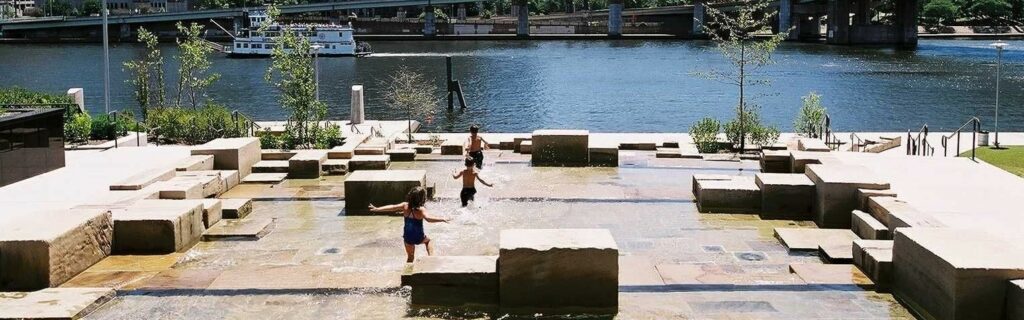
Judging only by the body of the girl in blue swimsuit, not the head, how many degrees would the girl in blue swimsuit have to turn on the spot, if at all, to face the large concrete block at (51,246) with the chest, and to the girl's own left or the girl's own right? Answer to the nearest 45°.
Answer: approximately 90° to the girl's own left

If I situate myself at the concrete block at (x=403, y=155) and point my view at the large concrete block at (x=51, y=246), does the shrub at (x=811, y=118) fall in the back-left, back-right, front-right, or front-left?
back-left

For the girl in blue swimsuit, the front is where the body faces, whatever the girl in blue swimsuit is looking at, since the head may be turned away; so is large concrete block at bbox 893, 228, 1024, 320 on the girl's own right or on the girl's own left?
on the girl's own right

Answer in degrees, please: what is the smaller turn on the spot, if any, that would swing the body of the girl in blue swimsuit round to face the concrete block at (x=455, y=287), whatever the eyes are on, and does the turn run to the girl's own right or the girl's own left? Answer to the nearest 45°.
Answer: approximately 180°

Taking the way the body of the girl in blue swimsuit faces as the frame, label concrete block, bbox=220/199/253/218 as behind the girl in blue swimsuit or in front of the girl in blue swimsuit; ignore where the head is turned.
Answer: in front

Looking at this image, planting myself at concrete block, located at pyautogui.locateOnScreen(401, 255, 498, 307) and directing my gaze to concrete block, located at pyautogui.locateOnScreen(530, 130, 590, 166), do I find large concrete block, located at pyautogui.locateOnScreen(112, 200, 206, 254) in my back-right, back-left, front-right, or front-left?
front-left

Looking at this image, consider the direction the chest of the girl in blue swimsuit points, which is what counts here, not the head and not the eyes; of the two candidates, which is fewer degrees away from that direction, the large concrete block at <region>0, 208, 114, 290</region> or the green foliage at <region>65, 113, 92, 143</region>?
the green foliage

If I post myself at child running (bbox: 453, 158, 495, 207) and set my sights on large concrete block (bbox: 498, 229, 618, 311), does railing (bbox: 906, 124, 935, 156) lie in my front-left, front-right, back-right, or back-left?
back-left

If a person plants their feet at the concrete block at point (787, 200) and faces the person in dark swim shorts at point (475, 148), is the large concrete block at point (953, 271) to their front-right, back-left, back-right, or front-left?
back-left

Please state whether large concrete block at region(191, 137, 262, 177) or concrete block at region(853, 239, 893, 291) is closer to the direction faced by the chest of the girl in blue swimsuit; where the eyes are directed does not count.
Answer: the large concrete block

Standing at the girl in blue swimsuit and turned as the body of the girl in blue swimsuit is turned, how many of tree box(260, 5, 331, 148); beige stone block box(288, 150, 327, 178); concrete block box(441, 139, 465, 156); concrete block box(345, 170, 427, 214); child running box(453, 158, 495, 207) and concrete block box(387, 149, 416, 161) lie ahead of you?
6

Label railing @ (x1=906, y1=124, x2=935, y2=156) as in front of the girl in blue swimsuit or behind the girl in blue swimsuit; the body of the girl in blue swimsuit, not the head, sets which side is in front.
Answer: in front

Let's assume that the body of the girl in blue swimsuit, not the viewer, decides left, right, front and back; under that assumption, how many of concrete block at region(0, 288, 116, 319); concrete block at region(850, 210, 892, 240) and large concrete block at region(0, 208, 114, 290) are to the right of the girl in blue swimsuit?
1

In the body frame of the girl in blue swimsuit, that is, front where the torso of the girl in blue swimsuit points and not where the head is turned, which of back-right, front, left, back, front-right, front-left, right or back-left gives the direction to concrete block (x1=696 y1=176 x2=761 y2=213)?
front-right

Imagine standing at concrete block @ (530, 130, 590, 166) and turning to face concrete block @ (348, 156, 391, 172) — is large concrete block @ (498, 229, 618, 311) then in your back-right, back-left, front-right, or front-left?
front-left

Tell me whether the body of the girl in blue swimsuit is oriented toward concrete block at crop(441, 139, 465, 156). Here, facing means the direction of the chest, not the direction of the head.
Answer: yes

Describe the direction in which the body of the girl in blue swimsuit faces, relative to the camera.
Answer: away from the camera

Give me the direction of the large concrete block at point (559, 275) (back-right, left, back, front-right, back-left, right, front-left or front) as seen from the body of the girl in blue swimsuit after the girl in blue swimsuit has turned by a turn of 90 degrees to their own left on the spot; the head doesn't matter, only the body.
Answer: back-left
